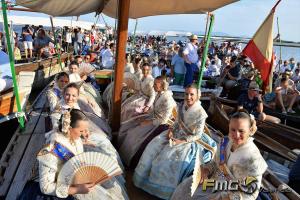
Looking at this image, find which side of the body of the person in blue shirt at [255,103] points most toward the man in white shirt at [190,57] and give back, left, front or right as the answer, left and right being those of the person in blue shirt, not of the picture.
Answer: back

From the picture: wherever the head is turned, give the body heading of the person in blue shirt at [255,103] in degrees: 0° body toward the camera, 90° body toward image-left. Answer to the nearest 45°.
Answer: approximately 315°

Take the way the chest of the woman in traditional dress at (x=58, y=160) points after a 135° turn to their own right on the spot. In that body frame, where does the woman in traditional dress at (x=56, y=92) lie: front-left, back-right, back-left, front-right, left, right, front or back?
right

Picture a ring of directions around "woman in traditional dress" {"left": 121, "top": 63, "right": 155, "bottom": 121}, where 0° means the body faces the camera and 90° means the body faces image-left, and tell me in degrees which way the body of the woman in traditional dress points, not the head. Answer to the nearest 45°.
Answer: approximately 45°

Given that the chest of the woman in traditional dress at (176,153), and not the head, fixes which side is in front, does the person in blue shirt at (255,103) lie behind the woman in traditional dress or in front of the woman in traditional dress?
behind

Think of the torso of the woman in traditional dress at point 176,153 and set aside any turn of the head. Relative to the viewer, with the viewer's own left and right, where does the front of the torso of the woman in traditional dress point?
facing the viewer and to the left of the viewer
